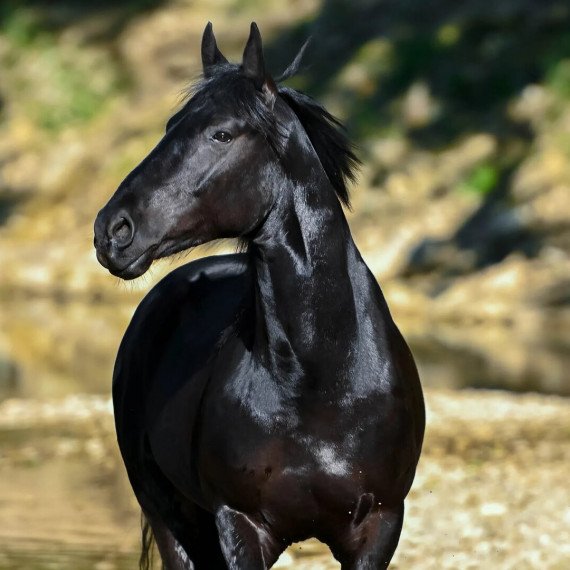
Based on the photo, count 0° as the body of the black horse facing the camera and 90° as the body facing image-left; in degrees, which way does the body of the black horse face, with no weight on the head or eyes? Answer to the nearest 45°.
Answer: approximately 315°
